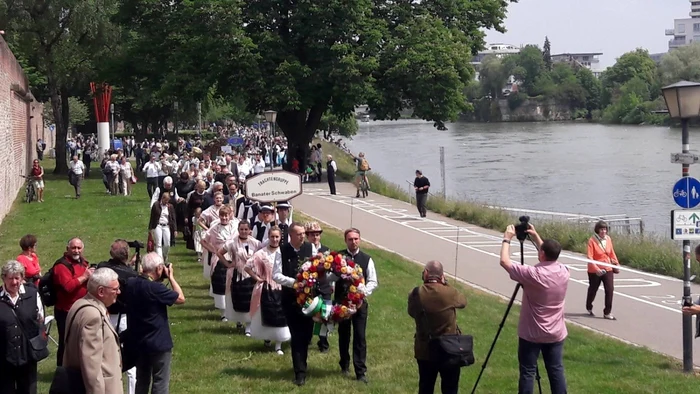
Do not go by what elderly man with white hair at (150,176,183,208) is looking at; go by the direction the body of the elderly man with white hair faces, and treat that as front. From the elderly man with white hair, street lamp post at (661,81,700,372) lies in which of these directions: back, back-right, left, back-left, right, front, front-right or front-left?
front-left

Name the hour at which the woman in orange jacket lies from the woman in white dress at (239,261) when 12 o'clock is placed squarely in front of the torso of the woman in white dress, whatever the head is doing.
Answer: The woman in orange jacket is roughly at 8 o'clock from the woman in white dress.

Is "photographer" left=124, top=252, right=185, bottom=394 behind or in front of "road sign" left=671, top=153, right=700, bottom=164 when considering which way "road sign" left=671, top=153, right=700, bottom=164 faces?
in front

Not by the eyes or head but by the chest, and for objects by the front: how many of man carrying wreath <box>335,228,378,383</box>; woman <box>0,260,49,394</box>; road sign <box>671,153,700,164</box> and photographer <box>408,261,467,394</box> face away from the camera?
1

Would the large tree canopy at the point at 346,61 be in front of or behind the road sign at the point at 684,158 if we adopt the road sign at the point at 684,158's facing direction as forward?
behind

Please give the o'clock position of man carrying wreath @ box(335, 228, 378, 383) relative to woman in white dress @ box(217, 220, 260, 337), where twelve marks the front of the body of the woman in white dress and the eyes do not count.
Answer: The man carrying wreath is roughly at 11 o'clock from the woman in white dress.

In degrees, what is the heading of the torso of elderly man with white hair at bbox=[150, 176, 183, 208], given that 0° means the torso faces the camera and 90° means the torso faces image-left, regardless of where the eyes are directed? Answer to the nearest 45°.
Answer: approximately 0°

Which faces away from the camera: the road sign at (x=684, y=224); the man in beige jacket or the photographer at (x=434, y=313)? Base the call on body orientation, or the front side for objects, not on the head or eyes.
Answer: the photographer

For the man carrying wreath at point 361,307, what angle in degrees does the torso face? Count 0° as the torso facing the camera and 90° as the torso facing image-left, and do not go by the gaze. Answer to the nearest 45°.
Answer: approximately 0°

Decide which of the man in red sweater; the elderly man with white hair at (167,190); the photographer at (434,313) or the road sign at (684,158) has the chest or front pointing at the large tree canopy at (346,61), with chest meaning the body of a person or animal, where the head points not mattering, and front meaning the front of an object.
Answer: the photographer
